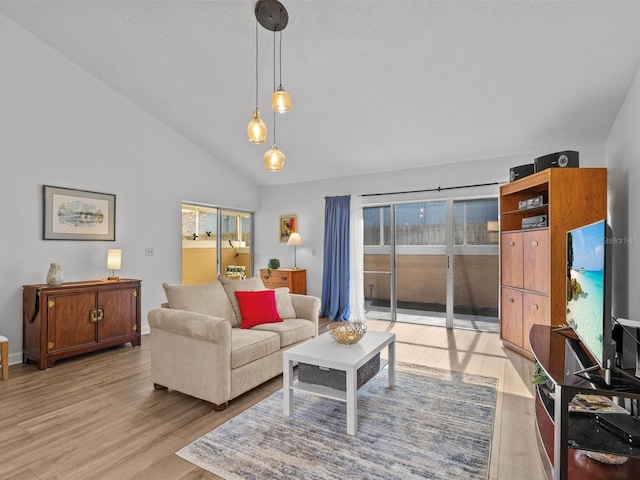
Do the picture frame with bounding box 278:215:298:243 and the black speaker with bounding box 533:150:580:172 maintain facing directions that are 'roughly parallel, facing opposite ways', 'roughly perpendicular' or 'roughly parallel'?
roughly perpendicular

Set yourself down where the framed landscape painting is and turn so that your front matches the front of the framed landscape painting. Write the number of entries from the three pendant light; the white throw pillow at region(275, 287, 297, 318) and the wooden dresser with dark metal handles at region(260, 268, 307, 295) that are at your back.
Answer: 0

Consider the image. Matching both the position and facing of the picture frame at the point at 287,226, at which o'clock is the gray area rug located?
The gray area rug is roughly at 12 o'clock from the picture frame.

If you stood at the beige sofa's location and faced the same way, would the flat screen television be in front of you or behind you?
in front

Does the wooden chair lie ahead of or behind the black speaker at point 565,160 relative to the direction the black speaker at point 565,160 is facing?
ahead

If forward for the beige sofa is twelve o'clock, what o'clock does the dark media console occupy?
The dark media console is roughly at 12 o'clock from the beige sofa.

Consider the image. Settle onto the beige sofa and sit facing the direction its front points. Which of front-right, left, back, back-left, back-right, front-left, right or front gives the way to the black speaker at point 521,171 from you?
front-left

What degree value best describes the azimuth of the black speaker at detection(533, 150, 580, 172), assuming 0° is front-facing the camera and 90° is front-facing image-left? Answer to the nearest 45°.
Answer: approximately 45°

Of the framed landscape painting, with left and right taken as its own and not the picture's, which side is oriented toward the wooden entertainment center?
front

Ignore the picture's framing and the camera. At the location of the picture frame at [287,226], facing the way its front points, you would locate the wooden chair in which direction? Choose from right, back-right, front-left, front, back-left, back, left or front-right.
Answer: front-right

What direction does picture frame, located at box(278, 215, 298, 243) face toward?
toward the camera

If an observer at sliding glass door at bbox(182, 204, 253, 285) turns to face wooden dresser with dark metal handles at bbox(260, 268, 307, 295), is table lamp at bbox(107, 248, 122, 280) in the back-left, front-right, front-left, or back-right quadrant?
back-right

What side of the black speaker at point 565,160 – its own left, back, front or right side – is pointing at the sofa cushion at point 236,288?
front

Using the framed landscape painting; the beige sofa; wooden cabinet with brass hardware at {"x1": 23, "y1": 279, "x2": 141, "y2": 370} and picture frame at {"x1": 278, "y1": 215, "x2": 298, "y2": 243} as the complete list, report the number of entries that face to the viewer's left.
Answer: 0

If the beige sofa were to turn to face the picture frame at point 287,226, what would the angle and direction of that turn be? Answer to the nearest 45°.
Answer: approximately 135° to its left

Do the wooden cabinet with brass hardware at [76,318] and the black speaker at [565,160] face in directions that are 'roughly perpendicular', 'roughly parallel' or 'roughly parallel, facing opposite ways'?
roughly parallel, facing opposite ways

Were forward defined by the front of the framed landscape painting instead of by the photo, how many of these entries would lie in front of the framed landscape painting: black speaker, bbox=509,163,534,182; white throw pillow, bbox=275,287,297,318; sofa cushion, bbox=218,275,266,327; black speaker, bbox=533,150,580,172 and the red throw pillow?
5

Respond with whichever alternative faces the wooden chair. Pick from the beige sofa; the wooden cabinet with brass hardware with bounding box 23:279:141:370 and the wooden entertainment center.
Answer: the wooden entertainment center

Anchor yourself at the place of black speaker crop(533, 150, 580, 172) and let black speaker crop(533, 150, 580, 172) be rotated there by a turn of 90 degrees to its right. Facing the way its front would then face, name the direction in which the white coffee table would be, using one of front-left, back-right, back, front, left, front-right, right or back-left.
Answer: left

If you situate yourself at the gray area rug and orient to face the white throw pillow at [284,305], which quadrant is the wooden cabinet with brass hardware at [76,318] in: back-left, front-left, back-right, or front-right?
front-left

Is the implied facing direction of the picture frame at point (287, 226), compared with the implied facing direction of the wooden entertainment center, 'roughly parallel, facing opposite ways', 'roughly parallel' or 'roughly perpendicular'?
roughly perpendicular

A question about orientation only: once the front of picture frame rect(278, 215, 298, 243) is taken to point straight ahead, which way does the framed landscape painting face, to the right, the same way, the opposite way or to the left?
to the left

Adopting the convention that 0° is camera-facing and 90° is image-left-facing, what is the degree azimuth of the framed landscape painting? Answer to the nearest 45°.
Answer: approximately 315°
